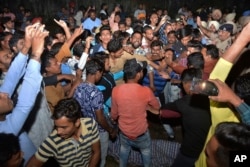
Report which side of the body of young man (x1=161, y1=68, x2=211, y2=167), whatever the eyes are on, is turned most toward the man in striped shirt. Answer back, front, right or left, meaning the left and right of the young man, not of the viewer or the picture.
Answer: left

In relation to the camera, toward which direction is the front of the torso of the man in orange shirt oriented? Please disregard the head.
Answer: away from the camera

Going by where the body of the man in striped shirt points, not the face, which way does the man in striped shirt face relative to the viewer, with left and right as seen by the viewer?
facing the viewer and to the left of the viewer

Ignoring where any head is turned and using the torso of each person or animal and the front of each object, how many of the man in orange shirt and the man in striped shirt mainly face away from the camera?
1

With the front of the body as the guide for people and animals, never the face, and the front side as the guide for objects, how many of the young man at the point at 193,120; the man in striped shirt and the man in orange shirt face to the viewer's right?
0

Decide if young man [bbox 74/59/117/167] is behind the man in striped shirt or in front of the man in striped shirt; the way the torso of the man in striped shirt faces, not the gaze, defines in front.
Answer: behind

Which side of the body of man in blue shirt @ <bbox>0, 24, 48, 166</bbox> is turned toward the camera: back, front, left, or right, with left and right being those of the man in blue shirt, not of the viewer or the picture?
right

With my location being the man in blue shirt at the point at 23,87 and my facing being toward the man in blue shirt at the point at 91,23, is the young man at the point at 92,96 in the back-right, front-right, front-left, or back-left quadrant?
front-right

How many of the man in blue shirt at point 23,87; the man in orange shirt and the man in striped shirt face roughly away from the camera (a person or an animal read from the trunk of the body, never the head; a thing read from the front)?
1

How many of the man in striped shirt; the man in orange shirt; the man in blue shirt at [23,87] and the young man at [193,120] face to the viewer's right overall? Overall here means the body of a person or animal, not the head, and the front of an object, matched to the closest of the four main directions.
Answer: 1

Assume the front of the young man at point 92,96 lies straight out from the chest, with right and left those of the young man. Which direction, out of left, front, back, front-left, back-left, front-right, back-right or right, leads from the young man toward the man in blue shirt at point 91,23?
front-left

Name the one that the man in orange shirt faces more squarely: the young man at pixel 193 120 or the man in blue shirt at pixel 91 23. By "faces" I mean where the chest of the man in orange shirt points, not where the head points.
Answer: the man in blue shirt

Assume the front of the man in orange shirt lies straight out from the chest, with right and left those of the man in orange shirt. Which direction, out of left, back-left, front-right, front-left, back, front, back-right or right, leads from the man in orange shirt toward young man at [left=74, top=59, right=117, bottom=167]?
left

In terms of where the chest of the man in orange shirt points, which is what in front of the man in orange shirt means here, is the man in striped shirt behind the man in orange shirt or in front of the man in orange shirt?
behind
